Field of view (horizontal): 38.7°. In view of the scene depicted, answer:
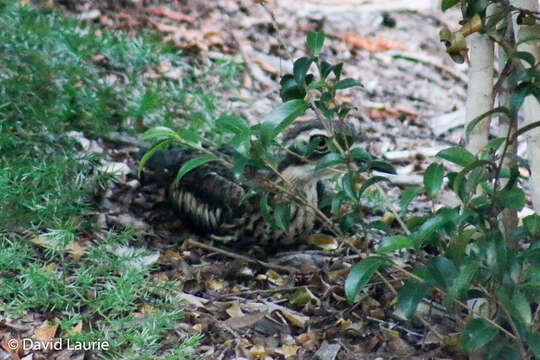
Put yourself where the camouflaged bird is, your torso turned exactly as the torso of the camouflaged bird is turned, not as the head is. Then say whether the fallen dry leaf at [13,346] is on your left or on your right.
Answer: on your right

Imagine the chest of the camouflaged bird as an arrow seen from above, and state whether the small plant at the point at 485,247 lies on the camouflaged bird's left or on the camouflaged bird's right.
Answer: on the camouflaged bird's right

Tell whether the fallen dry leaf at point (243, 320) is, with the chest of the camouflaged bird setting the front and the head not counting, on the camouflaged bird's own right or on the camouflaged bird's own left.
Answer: on the camouflaged bird's own right

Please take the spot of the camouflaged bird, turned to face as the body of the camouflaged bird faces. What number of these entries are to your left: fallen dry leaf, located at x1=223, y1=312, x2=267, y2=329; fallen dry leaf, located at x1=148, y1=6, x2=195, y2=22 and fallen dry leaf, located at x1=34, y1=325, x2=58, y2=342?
1

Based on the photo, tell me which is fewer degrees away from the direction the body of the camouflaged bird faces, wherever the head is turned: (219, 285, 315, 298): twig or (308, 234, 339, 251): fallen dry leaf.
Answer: the fallen dry leaf

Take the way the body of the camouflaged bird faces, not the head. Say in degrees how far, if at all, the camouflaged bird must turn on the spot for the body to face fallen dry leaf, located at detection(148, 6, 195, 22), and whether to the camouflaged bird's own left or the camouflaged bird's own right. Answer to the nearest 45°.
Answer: approximately 90° to the camouflaged bird's own left

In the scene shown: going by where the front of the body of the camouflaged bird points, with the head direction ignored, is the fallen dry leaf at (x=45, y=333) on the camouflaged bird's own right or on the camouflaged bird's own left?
on the camouflaged bird's own right

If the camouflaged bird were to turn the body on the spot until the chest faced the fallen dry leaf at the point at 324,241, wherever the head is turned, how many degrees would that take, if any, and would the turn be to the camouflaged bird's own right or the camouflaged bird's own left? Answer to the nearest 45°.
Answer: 0° — it already faces it

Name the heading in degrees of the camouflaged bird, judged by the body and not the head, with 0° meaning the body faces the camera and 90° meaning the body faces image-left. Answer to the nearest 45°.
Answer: approximately 270°
